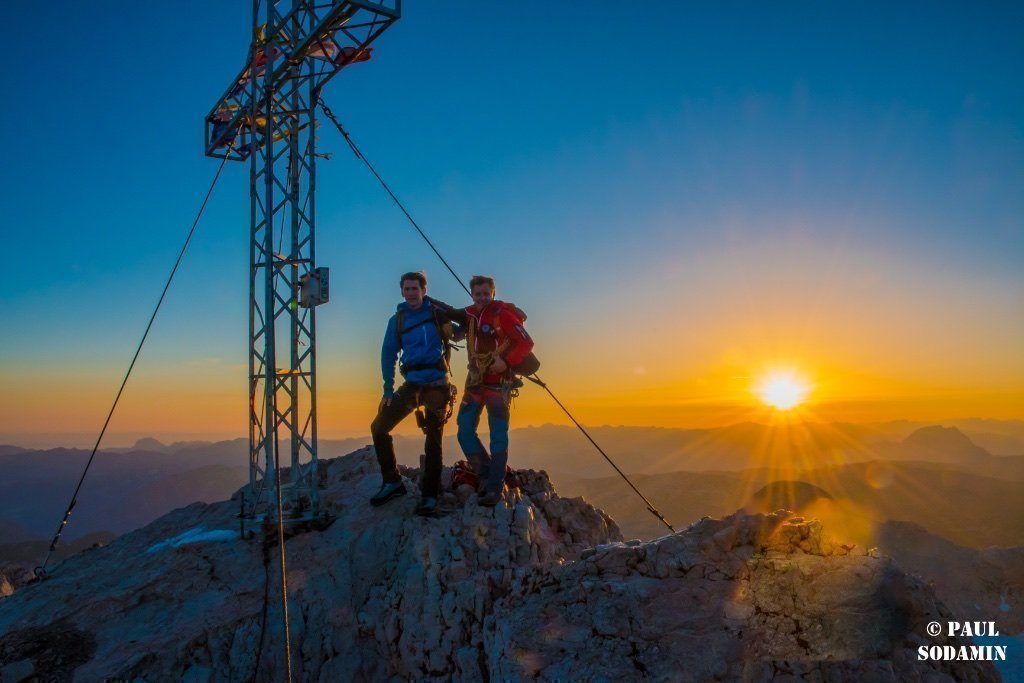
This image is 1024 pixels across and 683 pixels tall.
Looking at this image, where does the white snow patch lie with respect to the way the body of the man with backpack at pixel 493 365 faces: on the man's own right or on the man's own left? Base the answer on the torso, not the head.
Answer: on the man's own right

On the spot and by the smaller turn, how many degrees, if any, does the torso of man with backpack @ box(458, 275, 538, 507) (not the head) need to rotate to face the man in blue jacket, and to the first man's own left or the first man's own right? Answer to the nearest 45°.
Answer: approximately 45° to the first man's own right

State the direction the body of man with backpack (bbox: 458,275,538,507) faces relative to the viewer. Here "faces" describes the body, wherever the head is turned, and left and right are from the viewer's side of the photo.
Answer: facing the viewer and to the left of the viewer

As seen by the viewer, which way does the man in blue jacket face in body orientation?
toward the camera

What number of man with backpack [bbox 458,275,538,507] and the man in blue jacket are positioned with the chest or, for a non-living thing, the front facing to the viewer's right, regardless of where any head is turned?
0

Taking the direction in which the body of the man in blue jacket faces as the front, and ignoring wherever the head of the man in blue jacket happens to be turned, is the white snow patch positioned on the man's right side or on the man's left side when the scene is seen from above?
on the man's right side

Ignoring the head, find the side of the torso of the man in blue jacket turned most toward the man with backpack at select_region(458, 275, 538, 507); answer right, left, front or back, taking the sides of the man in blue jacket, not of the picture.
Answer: left
